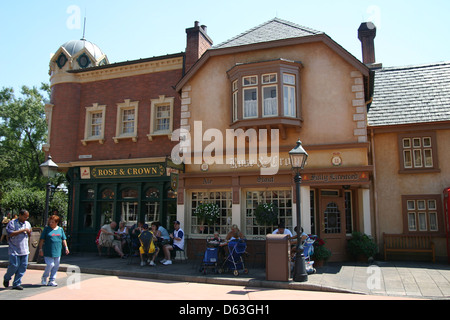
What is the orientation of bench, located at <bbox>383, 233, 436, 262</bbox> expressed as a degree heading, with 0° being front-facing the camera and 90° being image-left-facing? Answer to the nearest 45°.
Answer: approximately 0°

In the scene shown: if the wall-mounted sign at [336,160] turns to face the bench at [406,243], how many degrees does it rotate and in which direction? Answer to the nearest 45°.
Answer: approximately 135° to its left

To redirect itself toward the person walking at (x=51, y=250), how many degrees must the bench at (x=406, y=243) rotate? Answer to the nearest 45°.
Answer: approximately 45° to its right

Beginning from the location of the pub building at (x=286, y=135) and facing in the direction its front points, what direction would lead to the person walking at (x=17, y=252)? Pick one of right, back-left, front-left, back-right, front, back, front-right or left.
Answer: front-right
